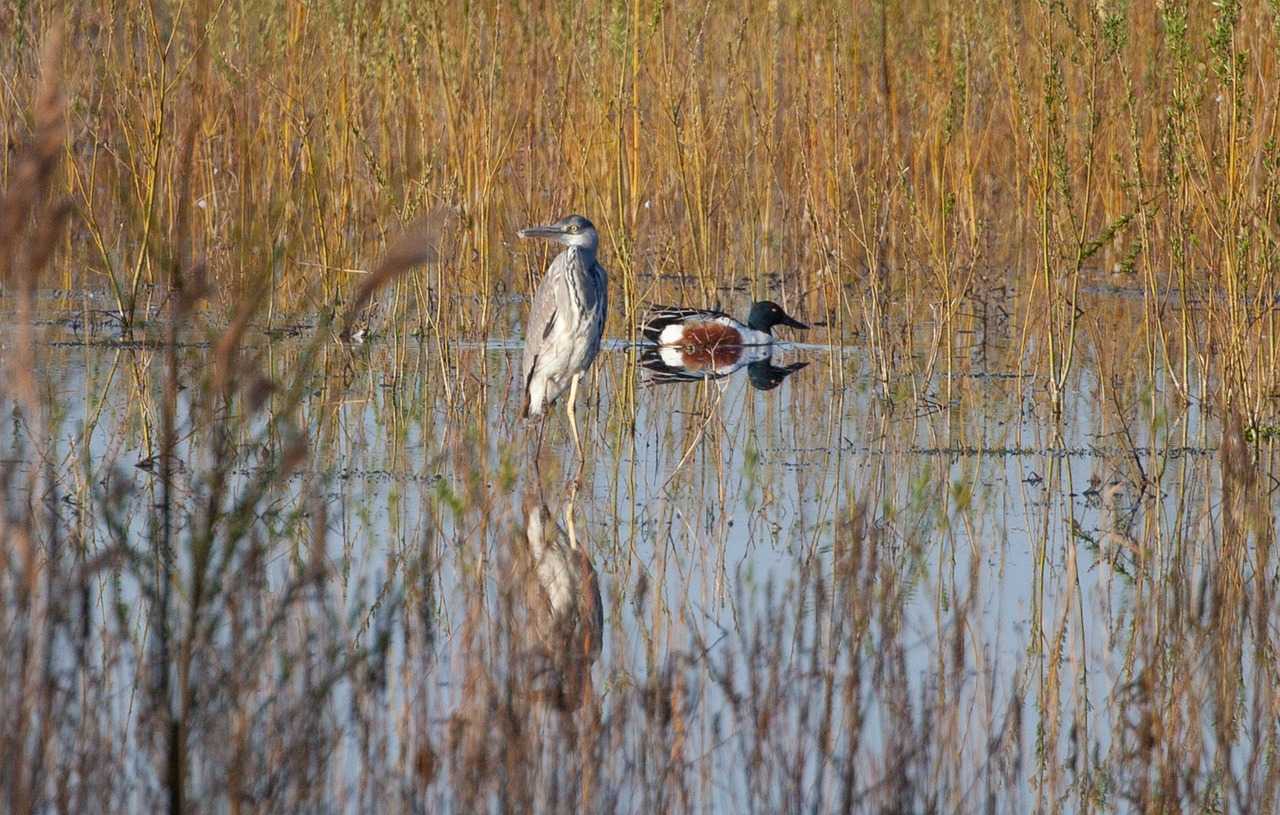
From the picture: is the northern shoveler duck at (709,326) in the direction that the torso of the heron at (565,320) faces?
no

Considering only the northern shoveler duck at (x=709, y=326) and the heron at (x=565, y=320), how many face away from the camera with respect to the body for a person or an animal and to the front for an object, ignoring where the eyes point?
0

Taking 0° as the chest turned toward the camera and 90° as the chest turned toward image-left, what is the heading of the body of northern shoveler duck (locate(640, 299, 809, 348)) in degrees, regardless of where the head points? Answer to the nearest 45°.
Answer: approximately 270°

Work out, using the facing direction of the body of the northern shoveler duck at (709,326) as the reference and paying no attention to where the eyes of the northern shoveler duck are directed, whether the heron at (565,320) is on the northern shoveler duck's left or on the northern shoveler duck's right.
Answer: on the northern shoveler duck's right
